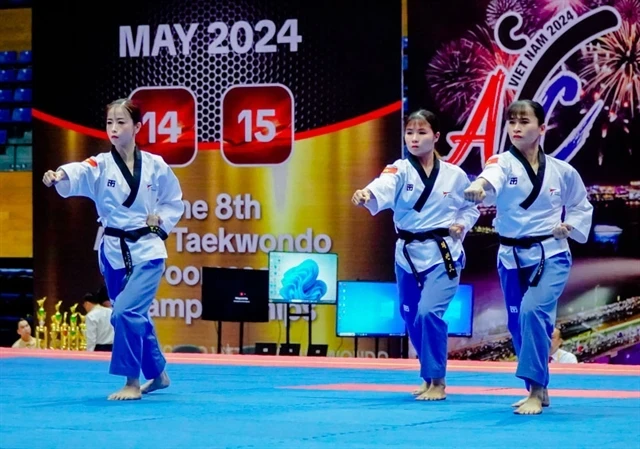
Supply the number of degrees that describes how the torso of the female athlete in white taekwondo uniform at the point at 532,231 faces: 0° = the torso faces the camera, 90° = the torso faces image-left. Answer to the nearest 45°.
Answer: approximately 45°

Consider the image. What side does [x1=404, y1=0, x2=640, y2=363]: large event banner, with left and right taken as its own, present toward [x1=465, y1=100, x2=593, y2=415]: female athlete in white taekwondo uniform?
front

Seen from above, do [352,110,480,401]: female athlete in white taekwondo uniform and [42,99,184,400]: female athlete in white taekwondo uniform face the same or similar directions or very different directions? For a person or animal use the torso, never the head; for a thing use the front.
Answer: same or similar directions

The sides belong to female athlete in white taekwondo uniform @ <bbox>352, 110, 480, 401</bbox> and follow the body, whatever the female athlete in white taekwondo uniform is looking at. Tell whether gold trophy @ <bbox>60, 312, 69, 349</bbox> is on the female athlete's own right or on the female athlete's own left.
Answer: on the female athlete's own right

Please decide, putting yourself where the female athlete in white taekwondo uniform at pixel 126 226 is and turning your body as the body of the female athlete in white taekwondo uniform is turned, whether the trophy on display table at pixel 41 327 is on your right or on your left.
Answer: on your right

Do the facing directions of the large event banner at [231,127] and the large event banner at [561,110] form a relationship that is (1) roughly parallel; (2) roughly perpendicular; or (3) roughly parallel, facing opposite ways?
roughly parallel

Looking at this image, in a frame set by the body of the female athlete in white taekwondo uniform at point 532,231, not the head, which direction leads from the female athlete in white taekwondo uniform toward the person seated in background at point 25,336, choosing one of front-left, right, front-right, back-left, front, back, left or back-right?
right

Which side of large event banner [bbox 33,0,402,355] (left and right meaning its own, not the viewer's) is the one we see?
front

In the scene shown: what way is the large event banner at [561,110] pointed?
toward the camera

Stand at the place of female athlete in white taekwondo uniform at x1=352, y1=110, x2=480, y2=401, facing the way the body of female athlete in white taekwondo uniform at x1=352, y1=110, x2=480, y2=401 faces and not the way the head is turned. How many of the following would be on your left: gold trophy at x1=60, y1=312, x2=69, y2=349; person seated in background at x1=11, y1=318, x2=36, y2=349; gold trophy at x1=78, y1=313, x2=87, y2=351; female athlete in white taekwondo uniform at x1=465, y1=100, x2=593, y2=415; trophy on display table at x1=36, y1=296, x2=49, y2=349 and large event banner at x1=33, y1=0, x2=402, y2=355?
1

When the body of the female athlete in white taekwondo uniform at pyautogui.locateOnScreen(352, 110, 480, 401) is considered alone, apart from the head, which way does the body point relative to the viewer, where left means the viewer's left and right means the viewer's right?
facing the viewer and to the left of the viewer

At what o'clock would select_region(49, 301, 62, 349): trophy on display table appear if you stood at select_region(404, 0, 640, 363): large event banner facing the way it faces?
The trophy on display table is roughly at 3 o'clock from the large event banner.

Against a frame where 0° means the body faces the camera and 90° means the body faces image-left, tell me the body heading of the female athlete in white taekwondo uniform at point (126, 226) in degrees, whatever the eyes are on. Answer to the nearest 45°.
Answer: approximately 45°

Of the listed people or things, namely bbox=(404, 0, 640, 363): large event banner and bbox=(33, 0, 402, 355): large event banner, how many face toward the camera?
2
